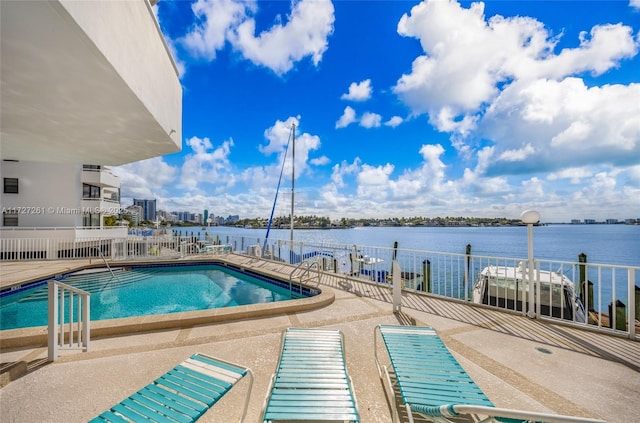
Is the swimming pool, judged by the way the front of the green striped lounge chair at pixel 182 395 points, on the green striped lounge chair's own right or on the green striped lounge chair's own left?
on the green striped lounge chair's own left

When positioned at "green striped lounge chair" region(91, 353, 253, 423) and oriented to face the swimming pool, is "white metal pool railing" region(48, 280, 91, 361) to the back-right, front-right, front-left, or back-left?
front-left

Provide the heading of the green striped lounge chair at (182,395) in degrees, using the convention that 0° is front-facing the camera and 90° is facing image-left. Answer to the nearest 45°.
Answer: approximately 225°

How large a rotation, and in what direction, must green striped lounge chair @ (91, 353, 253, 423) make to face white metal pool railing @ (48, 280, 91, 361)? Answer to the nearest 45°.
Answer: approximately 90° to its left

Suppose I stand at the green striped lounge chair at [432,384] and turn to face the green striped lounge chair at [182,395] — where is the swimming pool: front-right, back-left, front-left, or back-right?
front-right
